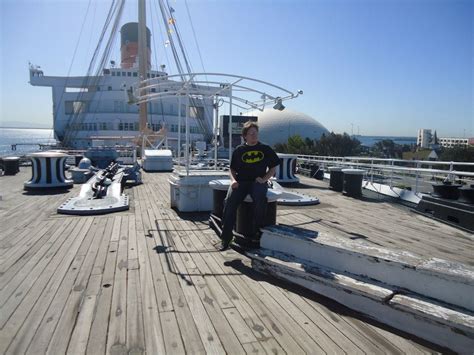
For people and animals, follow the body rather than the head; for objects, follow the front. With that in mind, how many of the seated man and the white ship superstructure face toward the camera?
2

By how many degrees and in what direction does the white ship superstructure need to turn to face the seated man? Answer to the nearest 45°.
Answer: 0° — it already faces them

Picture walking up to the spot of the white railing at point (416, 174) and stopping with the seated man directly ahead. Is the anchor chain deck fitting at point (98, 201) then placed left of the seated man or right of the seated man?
right

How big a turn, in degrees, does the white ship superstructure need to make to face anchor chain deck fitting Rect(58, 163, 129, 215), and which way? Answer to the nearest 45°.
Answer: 0° — it already faces it

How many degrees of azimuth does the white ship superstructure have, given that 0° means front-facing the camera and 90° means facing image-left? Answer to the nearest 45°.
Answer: approximately 0°

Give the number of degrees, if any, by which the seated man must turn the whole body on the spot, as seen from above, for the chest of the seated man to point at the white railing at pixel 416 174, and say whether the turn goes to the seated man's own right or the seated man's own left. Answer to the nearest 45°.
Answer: approximately 135° to the seated man's own left

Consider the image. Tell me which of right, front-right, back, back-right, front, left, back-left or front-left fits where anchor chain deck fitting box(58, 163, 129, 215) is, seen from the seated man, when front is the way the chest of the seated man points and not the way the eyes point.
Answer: back-right

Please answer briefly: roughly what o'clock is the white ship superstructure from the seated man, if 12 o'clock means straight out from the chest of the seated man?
The white ship superstructure is roughly at 5 o'clock from the seated man.

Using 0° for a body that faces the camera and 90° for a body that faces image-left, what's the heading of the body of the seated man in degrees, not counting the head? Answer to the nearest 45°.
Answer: approximately 0°
